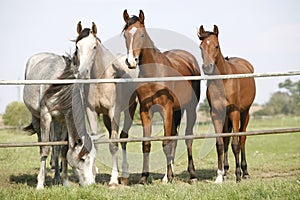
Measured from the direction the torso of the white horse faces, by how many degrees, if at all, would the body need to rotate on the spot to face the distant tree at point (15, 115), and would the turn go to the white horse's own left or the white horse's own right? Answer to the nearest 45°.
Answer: approximately 135° to the white horse's own right

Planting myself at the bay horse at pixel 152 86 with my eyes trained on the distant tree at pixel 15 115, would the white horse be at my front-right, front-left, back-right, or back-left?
front-left

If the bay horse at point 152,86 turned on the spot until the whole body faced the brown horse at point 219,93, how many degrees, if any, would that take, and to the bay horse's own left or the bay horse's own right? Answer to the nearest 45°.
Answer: approximately 135° to the bay horse's own left

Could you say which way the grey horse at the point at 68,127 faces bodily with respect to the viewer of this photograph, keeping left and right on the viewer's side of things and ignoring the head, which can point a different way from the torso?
facing the viewer and to the right of the viewer

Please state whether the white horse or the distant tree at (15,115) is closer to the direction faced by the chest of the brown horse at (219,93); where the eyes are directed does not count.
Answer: the white horse

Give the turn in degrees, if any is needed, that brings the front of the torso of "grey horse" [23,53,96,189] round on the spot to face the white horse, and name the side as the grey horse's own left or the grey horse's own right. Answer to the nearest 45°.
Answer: approximately 90° to the grey horse's own left

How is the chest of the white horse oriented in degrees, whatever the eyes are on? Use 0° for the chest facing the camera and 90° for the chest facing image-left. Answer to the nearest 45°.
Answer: approximately 45°

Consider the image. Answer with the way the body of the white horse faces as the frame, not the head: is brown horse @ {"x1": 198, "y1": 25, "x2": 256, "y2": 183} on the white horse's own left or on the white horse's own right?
on the white horse's own left
